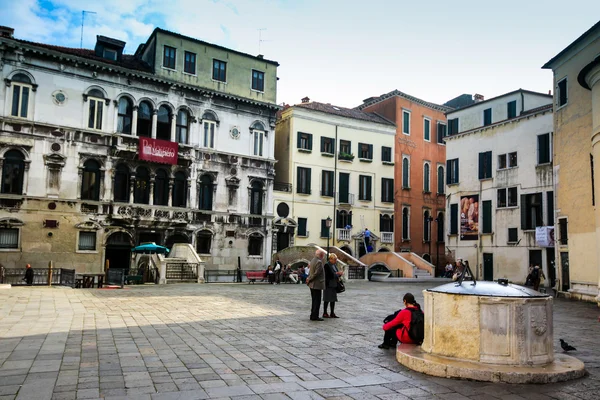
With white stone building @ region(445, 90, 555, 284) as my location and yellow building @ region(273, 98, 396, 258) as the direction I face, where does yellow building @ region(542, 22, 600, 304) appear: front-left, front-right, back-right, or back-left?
back-left

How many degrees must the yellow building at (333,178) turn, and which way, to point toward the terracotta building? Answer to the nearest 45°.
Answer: approximately 90° to its left

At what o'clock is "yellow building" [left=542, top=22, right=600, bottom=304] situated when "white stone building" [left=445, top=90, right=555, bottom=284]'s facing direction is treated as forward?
The yellow building is roughly at 10 o'clock from the white stone building.

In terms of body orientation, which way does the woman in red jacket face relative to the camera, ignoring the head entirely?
to the viewer's left

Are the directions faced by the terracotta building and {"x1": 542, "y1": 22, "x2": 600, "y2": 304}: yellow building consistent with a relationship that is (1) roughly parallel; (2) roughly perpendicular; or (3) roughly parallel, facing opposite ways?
roughly perpendicular

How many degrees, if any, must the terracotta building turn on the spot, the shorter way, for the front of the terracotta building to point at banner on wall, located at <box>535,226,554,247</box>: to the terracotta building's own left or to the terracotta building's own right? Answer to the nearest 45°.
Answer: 0° — it already faces it

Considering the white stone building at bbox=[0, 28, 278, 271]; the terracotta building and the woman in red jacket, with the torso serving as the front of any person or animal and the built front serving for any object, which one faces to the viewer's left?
the woman in red jacket

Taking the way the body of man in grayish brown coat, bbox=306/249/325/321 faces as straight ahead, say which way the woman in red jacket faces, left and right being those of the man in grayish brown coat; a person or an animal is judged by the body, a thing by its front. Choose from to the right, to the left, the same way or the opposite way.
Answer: the opposite way

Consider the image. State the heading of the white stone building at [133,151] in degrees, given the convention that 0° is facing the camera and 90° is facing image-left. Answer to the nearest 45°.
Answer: approximately 315°

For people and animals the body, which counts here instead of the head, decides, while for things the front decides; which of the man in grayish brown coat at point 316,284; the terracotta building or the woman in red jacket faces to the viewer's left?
the woman in red jacket

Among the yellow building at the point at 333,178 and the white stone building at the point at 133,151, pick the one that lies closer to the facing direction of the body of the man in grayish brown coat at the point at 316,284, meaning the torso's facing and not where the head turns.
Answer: the yellow building

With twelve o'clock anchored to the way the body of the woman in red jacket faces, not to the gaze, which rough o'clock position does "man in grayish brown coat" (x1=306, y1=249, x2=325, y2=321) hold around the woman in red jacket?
The man in grayish brown coat is roughly at 2 o'clock from the woman in red jacket.
